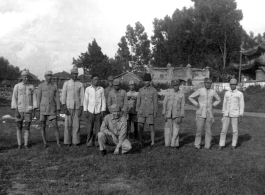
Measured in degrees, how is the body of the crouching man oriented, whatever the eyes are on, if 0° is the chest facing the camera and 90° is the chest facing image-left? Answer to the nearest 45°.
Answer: approximately 0°

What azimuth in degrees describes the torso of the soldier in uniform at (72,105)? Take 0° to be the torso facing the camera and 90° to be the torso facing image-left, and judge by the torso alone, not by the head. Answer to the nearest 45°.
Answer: approximately 0°

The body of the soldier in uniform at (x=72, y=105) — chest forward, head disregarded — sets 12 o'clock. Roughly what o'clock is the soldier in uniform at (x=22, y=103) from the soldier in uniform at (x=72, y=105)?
the soldier in uniform at (x=22, y=103) is roughly at 3 o'clock from the soldier in uniform at (x=72, y=105).

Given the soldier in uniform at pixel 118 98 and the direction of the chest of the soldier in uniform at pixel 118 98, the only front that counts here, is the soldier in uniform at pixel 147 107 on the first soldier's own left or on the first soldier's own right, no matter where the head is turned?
on the first soldier's own left

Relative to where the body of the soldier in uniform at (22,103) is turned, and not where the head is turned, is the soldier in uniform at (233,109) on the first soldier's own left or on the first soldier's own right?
on the first soldier's own left

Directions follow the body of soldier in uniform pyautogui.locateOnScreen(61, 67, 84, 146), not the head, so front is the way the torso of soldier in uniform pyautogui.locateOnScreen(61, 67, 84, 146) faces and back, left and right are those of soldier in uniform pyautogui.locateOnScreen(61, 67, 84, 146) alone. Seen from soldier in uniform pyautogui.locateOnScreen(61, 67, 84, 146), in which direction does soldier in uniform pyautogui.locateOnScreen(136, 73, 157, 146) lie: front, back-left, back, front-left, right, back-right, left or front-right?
left

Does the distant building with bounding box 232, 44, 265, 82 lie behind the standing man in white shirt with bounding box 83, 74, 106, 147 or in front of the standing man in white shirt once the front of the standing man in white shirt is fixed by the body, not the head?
behind

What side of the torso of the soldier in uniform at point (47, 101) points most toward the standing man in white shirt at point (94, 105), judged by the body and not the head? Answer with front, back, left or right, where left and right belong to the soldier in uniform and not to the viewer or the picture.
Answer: left

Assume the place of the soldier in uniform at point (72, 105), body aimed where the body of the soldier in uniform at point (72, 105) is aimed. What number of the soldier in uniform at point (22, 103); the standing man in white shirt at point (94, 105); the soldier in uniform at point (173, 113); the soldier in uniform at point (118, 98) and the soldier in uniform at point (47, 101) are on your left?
3

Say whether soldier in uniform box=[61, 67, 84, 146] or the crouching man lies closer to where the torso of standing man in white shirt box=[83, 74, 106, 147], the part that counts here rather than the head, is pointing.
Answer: the crouching man
